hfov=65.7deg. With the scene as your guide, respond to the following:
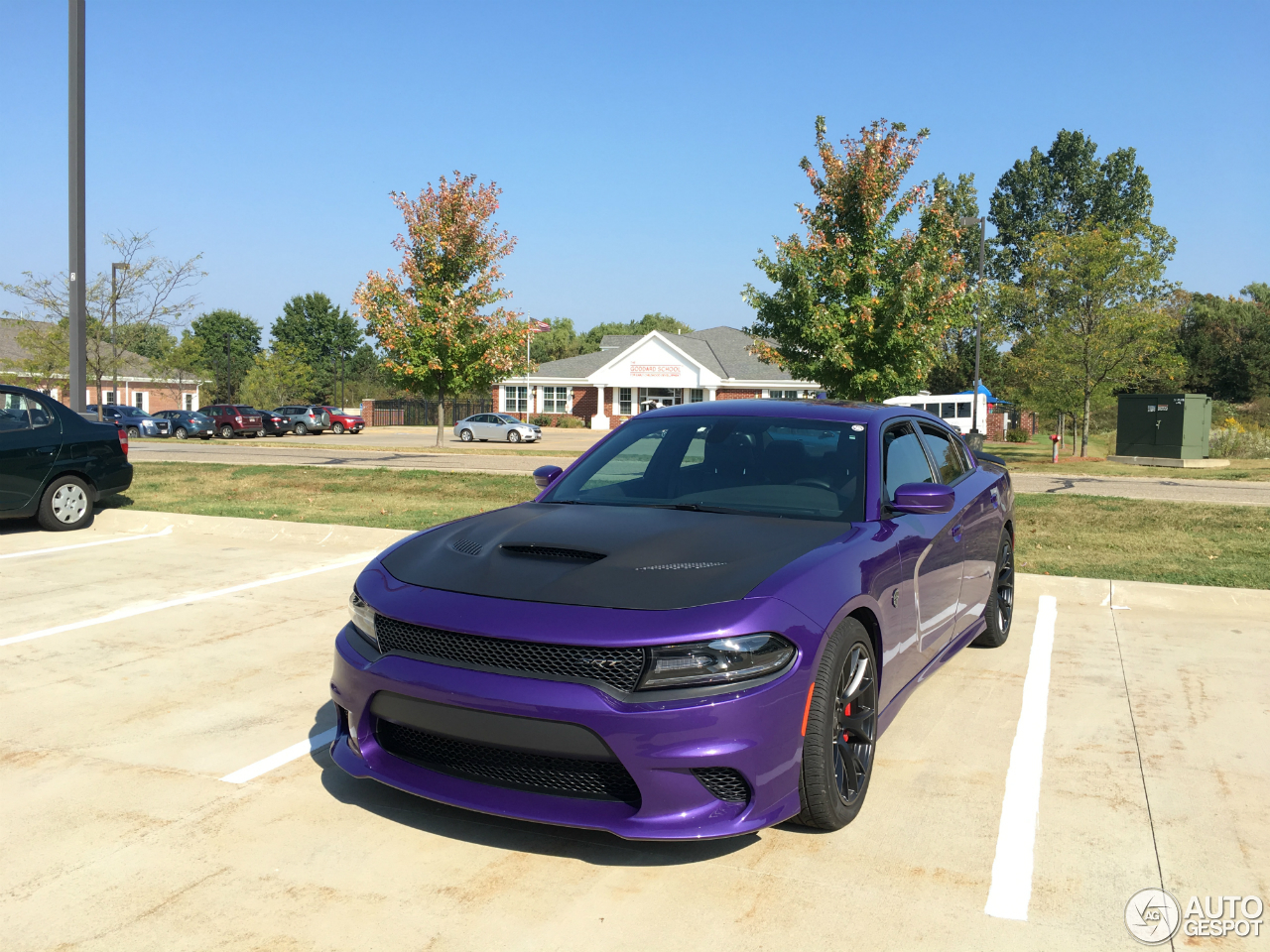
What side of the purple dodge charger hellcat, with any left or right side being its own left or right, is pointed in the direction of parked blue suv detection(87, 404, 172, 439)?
right

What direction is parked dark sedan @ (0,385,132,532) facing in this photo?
to the viewer's left

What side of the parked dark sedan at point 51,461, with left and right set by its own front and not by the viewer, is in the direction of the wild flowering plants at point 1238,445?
back

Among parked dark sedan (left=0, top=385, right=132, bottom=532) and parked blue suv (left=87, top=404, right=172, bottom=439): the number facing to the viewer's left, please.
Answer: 1

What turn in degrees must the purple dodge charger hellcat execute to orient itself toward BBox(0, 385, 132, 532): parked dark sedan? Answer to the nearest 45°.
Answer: approximately 90° to its right

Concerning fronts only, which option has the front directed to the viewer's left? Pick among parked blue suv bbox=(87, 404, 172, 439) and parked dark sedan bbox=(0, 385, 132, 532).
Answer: parked dark sedan bbox=(0, 385, 132, 532)

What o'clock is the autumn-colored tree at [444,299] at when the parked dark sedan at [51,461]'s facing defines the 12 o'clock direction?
The autumn-colored tree is roughly at 4 o'clock from the parked dark sedan.

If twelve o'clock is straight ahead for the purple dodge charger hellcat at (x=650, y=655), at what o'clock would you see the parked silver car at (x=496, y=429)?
The parked silver car is roughly at 4 o'clock from the purple dodge charger hellcat.

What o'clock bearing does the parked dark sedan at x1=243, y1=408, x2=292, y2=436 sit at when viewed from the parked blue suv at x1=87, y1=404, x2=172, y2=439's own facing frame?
the parked dark sedan at x1=243, y1=408, x2=292, y2=436 is roughly at 10 o'clock from the parked blue suv at x1=87, y1=404, x2=172, y2=439.

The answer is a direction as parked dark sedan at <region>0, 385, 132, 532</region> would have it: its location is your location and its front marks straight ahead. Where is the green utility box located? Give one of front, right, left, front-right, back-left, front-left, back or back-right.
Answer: back

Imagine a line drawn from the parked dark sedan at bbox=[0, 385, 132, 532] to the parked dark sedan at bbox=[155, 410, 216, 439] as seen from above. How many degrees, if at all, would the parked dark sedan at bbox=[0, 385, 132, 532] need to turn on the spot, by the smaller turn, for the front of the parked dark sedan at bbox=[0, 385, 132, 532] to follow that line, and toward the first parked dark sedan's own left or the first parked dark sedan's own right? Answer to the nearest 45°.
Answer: approximately 90° to the first parked dark sedan's own right

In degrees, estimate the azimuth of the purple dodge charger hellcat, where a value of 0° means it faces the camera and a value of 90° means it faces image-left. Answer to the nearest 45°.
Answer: approximately 45°
